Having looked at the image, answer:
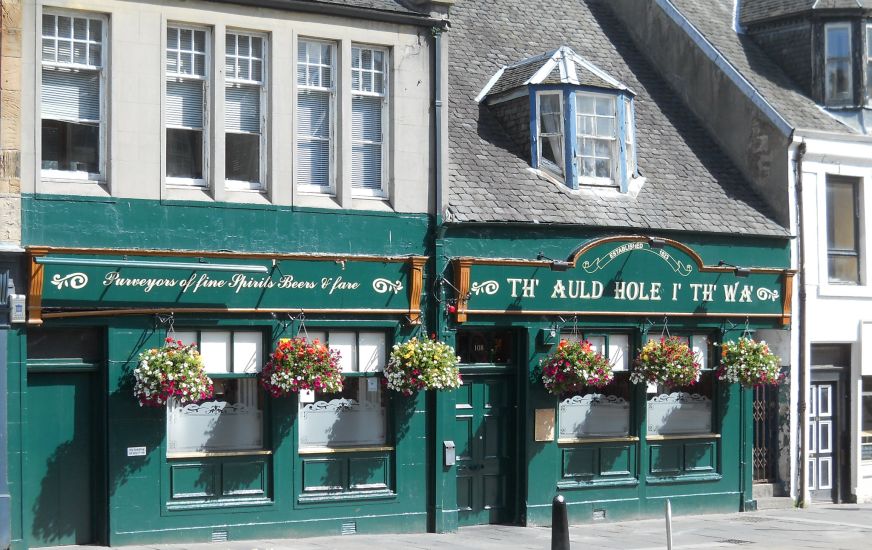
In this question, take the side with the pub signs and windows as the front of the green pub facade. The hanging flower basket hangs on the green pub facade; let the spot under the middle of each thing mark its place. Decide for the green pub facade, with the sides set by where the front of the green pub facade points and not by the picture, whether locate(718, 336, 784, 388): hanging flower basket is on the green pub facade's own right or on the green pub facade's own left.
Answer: on the green pub facade's own left

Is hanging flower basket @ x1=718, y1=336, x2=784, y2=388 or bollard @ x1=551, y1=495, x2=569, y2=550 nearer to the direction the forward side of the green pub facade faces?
the bollard

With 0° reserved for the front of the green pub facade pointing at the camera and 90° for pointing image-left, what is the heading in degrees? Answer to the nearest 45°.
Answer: approximately 0°
